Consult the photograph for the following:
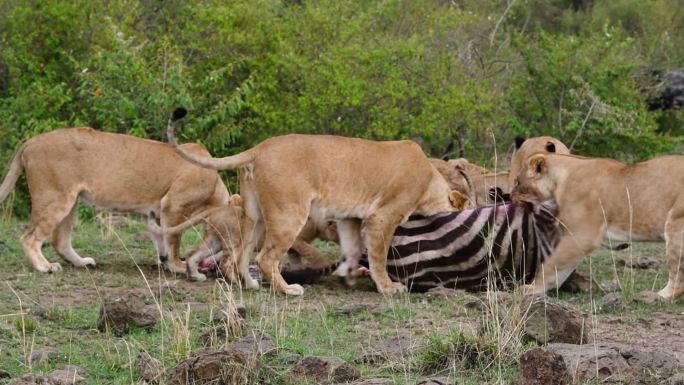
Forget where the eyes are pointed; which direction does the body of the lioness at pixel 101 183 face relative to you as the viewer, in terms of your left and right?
facing to the right of the viewer

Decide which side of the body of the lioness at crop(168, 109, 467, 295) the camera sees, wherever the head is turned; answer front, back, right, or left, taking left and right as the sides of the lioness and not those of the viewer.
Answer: right

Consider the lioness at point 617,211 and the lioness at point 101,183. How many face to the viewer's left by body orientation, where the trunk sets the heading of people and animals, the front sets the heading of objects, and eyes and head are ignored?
1

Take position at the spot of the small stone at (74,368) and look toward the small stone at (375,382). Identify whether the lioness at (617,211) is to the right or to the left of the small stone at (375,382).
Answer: left

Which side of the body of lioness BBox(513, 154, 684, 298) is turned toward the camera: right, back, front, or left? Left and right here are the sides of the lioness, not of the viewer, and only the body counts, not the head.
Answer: left

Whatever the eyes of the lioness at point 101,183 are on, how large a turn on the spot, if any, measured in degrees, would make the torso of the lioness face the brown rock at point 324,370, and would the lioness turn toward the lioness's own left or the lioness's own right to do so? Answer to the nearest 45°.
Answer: approximately 90° to the lioness's own right

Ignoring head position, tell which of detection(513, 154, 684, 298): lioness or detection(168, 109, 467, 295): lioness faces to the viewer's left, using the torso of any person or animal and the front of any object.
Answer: detection(513, 154, 684, 298): lioness

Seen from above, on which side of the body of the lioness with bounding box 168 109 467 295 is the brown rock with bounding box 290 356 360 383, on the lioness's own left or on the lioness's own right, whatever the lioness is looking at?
on the lioness's own right
